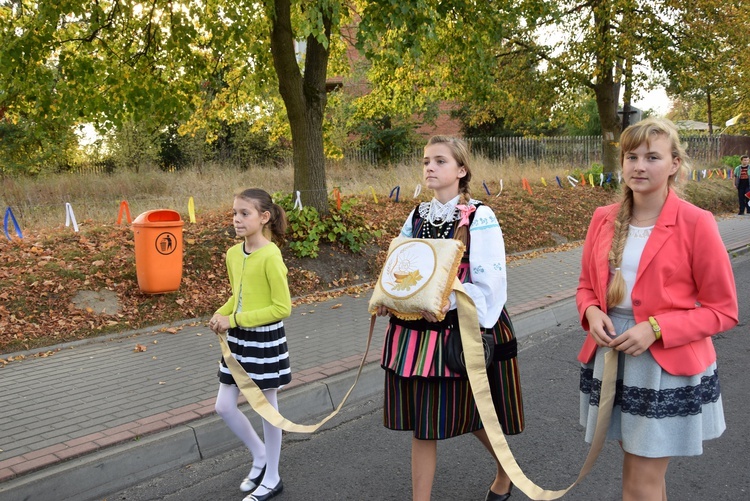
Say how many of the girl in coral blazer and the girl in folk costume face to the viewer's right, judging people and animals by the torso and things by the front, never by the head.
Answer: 0

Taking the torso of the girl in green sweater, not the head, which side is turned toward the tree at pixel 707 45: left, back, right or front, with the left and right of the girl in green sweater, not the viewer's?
back

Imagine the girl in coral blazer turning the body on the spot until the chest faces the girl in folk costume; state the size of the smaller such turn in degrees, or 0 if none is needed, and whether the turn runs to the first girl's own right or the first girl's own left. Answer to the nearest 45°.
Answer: approximately 45° to the first girl's own right

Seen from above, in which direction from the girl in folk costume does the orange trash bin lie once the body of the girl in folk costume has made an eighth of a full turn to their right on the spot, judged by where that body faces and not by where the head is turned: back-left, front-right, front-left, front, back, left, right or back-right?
front-right

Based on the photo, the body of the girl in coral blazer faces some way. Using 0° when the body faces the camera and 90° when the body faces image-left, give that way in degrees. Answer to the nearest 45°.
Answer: approximately 45°

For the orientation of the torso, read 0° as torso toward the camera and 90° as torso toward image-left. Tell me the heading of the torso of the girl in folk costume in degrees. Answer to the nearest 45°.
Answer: approximately 45°

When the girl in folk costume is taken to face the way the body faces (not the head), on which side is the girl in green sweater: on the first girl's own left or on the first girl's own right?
on the first girl's own right
